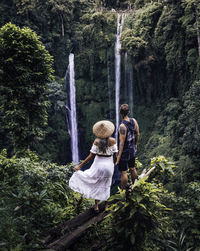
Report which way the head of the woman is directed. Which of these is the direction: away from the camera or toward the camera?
away from the camera

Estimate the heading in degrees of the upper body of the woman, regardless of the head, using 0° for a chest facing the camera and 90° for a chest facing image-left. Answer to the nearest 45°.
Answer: approximately 180°

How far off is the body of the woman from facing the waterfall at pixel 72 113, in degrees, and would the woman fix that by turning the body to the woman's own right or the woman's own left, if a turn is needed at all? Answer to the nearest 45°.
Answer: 0° — they already face it

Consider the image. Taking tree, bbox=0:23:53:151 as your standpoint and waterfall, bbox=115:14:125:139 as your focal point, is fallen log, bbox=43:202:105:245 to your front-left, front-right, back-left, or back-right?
back-right

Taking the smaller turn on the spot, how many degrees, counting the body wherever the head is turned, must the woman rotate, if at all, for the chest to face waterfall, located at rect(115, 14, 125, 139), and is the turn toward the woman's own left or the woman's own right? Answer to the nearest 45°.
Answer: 0° — they already face it
